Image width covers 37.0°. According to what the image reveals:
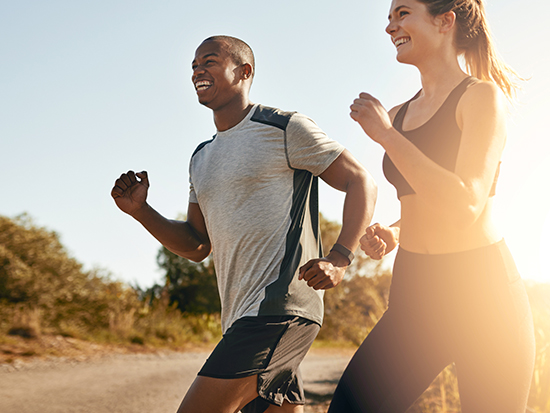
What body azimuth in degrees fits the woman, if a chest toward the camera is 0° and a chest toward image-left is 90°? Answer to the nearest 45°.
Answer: approximately 45°

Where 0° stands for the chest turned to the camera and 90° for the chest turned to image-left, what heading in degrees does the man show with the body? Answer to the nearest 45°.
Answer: approximately 45°

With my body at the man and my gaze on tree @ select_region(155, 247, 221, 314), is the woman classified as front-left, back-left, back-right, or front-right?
back-right

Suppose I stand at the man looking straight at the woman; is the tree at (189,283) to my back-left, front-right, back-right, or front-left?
back-left
